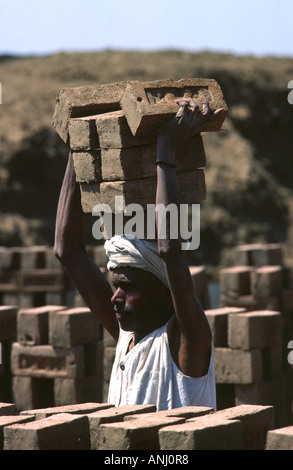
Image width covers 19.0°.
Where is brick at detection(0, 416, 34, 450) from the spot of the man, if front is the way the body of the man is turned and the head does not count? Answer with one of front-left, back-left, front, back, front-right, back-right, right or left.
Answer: front

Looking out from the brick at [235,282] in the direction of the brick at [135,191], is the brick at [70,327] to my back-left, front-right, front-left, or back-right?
front-right

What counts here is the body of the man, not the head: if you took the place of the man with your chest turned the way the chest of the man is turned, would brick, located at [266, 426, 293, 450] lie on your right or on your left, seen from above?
on your left

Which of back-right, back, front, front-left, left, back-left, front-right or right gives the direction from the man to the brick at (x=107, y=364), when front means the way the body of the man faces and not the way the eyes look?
back-right

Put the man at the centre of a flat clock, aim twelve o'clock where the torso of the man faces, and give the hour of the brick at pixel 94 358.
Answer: The brick is roughly at 4 o'clock from the man.

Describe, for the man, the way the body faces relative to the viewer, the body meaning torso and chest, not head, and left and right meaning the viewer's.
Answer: facing the viewer and to the left of the viewer

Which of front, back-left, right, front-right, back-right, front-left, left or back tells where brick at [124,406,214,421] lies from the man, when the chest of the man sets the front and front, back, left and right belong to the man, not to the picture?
front-left

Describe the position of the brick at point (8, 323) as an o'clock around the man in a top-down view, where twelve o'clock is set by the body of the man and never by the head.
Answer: The brick is roughly at 4 o'clock from the man.

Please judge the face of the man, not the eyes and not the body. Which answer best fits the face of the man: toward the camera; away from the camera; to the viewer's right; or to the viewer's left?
to the viewer's left

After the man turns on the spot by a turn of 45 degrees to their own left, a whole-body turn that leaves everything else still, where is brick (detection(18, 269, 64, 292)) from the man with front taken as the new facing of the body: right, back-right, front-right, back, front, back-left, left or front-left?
back

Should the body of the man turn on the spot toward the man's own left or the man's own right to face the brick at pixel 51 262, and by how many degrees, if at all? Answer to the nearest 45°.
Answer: approximately 135° to the man's own right

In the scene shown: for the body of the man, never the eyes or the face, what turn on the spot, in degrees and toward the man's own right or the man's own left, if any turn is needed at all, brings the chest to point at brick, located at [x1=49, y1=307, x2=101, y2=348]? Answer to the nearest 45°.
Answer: approximately 135° to the man's own right

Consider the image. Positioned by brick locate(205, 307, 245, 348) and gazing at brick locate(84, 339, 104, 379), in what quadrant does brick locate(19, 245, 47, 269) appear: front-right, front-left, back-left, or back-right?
front-right

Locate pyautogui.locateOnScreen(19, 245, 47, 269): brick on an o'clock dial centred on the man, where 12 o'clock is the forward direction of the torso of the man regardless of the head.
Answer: The brick is roughly at 4 o'clock from the man.
